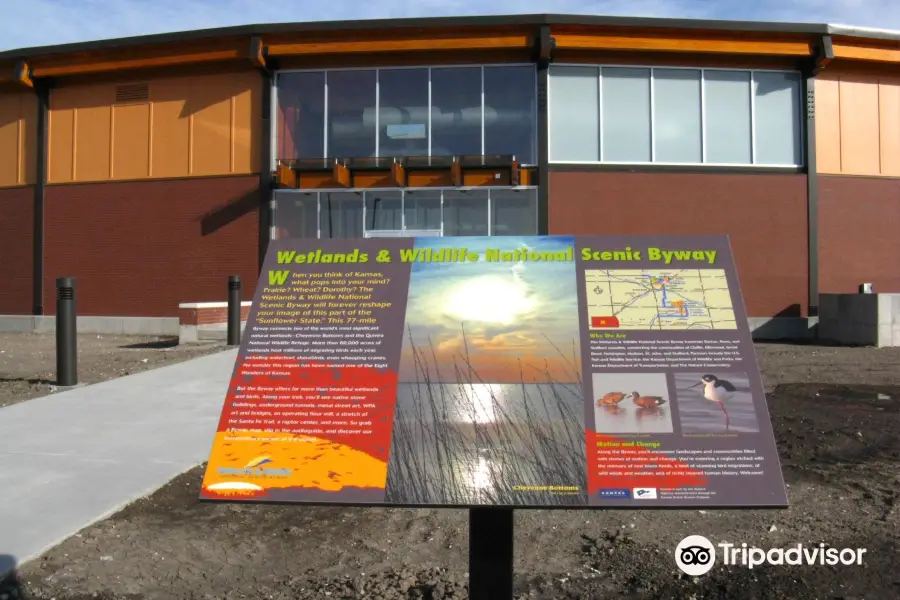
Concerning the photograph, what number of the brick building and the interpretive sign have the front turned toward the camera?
2

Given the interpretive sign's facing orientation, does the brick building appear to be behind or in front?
behind

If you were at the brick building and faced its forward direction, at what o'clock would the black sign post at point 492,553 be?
The black sign post is roughly at 12 o'clock from the brick building.

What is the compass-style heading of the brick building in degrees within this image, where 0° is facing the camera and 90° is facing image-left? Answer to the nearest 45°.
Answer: approximately 0°

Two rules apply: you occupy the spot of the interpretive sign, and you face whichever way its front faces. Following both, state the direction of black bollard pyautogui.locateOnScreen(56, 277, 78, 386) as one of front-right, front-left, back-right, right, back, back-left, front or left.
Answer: back-right

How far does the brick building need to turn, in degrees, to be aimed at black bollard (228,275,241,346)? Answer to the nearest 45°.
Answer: approximately 45° to its right

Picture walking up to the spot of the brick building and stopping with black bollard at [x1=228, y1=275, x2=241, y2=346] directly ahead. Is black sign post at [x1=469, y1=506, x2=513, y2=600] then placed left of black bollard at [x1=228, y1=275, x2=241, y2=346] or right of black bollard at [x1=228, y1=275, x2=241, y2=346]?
left

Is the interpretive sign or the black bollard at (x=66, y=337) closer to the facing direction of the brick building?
the interpretive sign

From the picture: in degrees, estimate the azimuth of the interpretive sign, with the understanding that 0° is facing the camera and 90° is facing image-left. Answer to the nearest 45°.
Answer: approximately 0°
